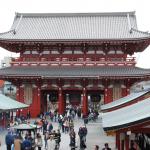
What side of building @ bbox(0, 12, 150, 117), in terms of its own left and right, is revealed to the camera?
front
